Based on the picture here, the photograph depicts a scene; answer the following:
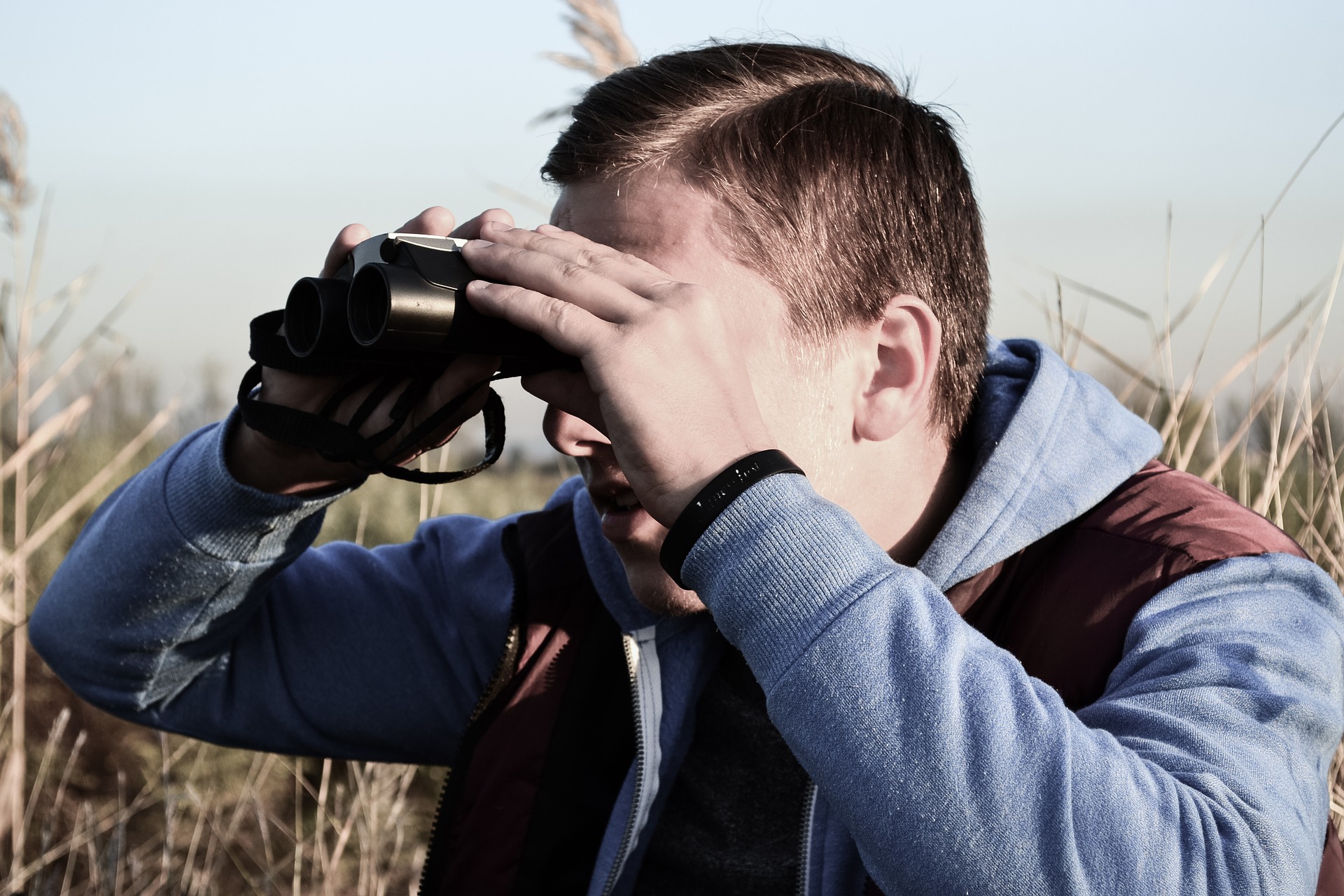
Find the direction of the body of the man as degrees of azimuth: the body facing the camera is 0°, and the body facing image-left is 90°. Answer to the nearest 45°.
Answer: approximately 45°
